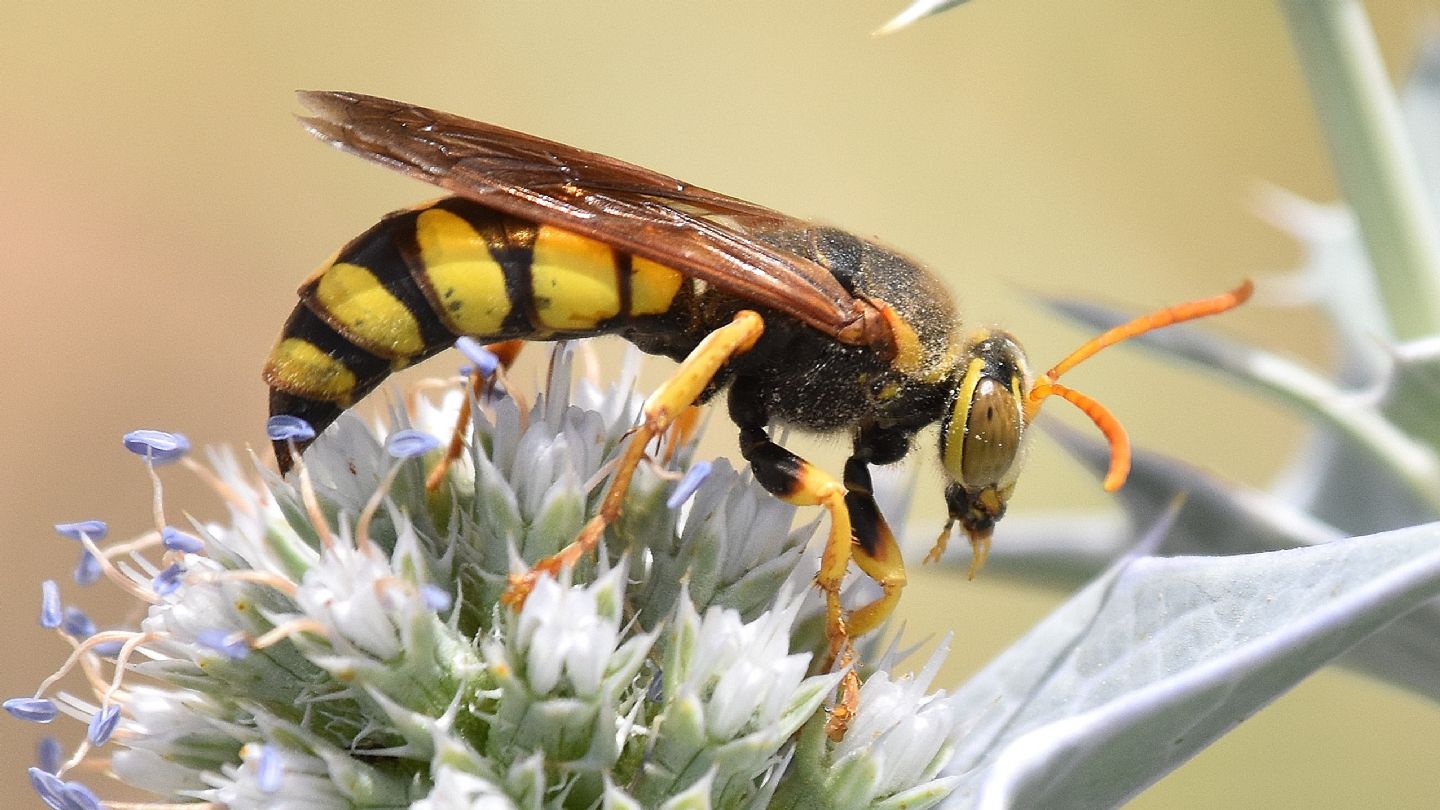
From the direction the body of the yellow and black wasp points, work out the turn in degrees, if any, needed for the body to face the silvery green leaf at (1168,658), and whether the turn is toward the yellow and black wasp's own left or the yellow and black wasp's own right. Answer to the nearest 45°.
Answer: approximately 45° to the yellow and black wasp's own right

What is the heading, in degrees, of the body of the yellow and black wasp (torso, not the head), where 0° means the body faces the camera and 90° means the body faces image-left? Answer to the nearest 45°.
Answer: approximately 270°

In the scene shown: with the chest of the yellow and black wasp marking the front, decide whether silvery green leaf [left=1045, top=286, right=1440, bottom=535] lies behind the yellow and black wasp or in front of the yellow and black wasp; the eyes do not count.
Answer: in front
